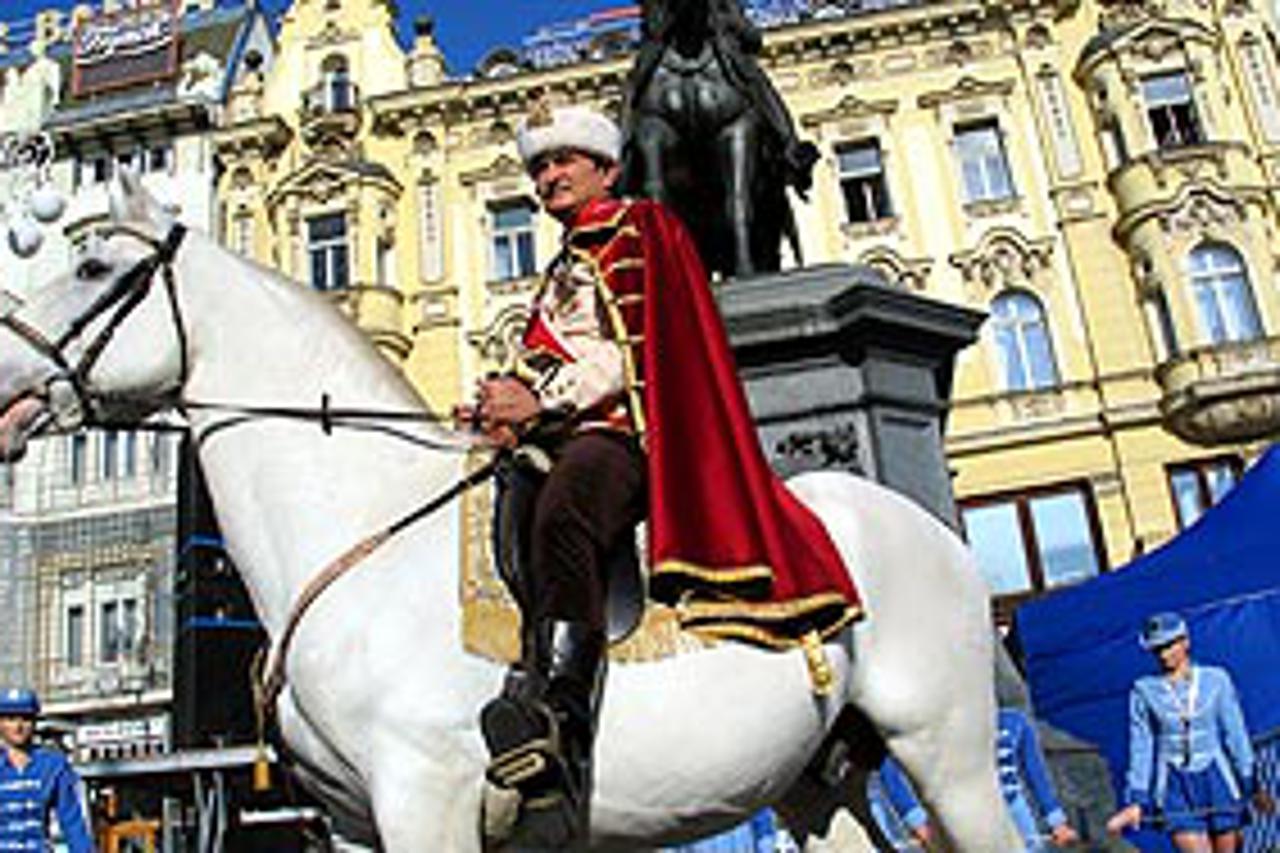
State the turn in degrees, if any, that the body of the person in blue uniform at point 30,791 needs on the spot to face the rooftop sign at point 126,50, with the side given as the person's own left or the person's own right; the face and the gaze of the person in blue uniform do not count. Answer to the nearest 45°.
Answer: approximately 180°

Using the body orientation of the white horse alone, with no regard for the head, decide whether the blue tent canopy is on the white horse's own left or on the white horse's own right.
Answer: on the white horse's own right

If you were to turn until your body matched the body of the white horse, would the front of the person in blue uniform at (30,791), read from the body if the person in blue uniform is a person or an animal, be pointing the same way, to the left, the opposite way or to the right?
to the left

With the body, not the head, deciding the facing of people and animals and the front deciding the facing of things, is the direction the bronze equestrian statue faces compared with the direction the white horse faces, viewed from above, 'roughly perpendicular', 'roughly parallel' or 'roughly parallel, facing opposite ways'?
roughly perpendicular

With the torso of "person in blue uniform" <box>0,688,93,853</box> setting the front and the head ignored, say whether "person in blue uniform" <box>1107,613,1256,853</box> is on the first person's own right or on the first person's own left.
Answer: on the first person's own left

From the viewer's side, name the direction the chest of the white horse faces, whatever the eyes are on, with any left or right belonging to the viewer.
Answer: facing to the left of the viewer
